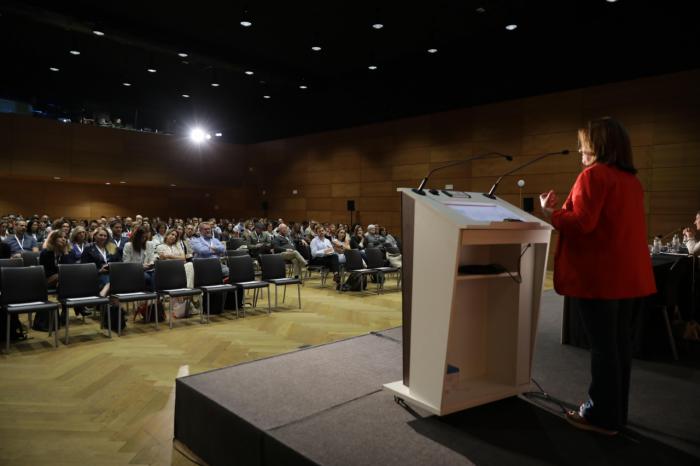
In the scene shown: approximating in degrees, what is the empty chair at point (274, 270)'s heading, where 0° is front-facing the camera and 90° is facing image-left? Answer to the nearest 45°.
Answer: approximately 315°

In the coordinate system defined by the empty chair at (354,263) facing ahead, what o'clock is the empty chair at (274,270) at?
the empty chair at (274,270) is roughly at 3 o'clock from the empty chair at (354,263).

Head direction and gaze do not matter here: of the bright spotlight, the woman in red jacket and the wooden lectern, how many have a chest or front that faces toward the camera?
1

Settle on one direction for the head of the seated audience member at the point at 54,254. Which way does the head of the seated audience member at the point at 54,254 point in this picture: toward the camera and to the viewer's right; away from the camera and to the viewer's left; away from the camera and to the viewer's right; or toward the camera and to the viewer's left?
toward the camera and to the viewer's right

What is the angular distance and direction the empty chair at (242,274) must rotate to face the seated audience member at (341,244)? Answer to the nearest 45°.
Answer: approximately 90° to its left

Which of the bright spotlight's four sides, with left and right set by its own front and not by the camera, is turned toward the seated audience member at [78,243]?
front

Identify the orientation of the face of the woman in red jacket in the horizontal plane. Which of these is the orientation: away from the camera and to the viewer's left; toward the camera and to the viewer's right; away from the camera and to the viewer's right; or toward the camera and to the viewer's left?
away from the camera and to the viewer's left

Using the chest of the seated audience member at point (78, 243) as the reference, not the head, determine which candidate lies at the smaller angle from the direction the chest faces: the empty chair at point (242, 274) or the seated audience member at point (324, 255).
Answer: the empty chair

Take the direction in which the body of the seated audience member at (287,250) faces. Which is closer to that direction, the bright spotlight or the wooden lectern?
the wooden lectern

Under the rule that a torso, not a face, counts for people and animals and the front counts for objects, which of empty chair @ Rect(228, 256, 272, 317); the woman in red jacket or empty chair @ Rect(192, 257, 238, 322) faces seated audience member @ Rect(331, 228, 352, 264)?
the woman in red jacket

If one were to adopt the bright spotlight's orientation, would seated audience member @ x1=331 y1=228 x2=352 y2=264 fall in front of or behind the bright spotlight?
in front

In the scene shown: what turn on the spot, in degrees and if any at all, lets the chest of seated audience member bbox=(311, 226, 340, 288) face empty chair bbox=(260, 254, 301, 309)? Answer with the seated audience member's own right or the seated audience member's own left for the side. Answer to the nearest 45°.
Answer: approximately 45° to the seated audience member's own right

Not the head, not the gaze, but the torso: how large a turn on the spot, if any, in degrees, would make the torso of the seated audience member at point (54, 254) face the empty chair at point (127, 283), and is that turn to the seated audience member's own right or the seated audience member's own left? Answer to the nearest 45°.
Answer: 0° — they already face it

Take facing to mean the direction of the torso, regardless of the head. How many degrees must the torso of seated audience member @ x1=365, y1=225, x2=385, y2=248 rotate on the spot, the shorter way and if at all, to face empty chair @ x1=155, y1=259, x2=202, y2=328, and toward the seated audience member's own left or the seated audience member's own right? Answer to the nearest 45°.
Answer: approximately 90° to the seated audience member's own right

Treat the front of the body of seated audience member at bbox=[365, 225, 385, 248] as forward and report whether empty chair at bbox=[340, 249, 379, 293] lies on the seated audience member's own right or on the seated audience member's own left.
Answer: on the seated audience member's own right
